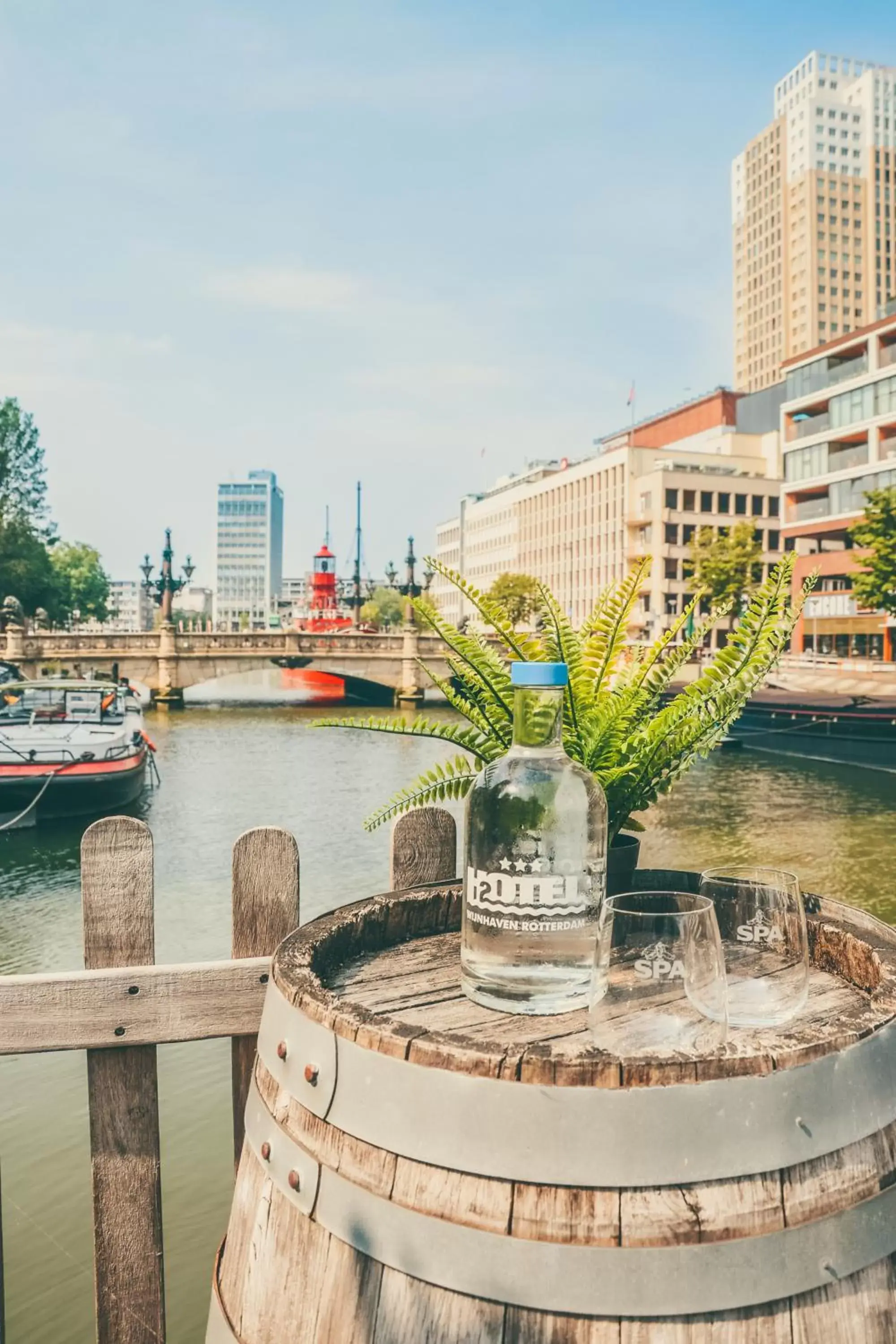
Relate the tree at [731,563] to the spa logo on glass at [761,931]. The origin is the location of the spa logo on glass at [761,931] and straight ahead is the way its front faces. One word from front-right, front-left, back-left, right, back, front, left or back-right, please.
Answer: back

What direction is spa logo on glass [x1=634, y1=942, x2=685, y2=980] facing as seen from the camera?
toward the camera

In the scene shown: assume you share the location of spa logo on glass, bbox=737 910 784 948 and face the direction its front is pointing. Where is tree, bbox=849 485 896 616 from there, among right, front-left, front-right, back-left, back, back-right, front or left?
back

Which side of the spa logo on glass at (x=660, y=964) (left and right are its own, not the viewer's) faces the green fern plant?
back

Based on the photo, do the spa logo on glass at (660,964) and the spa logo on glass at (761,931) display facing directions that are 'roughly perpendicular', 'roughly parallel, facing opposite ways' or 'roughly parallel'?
roughly parallel

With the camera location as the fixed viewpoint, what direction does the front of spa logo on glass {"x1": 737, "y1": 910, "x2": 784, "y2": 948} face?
facing the viewer

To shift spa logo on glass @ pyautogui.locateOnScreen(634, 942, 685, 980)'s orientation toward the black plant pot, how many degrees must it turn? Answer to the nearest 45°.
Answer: approximately 180°

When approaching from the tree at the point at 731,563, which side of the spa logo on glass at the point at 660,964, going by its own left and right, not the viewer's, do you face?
back

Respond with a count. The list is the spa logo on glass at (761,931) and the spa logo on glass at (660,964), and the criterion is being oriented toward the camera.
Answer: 2

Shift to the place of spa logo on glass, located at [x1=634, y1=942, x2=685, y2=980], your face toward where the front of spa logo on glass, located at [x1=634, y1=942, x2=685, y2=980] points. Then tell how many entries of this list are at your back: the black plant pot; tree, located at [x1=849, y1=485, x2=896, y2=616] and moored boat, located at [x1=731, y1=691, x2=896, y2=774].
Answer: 3

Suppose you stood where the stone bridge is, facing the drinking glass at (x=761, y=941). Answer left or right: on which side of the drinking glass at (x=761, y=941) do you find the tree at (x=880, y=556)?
left

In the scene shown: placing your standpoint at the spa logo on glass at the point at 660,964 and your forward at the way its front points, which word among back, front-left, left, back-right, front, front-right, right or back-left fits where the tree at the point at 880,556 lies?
back
